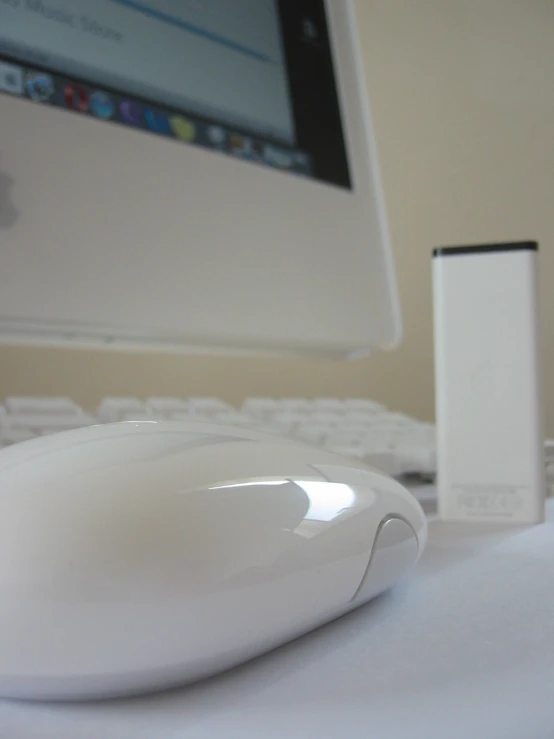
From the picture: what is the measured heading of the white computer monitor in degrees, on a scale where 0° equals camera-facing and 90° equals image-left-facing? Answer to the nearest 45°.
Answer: approximately 315°
